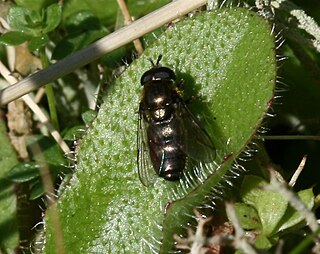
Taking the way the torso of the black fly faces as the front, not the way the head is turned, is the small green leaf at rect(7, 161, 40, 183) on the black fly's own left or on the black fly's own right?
on the black fly's own left

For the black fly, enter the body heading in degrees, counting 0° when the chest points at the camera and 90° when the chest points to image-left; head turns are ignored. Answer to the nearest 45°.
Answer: approximately 180°

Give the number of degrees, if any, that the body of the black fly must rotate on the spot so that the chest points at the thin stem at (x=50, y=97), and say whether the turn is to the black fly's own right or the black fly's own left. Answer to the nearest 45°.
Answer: approximately 45° to the black fly's own left

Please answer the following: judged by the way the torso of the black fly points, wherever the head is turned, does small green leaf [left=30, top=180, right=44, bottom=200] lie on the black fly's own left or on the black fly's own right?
on the black fly's own left
